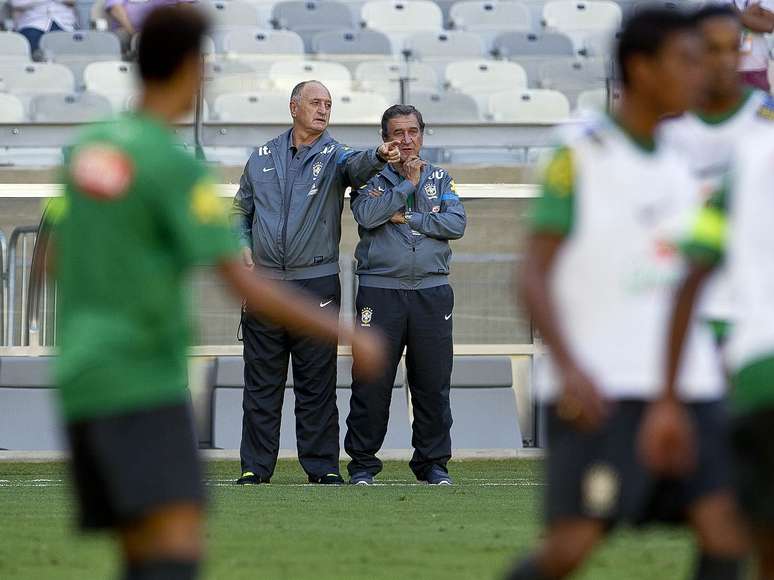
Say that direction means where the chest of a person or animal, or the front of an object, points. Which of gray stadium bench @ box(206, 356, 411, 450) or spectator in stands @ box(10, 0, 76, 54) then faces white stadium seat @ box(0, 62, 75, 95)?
the spectator in stands

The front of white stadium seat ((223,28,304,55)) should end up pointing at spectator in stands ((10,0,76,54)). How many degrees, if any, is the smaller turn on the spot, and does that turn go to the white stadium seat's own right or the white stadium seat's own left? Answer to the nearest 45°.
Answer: approximately 90° to the white stadium seat's own right

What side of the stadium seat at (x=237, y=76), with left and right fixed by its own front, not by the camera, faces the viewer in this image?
front

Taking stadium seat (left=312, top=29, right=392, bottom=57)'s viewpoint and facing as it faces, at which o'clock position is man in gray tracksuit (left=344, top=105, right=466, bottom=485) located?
The man in gray tracksuit is roughly at 12 o'clock from the stadium seat.

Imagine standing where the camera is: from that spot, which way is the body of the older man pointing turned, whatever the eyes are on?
toward the camera

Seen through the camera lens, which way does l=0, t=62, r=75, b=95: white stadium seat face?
facing the viewer

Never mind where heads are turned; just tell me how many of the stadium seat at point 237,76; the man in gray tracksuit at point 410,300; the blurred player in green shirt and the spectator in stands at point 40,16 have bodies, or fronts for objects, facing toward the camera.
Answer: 3

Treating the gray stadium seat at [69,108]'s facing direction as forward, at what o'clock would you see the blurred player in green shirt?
The blurred player in green shirt is roughly at 12 o'clock from the gray stadium seat.

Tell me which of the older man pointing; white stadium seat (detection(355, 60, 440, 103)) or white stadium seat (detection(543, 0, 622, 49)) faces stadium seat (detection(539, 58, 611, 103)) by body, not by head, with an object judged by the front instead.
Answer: white stadium seat (detection(543, 0, 622, 49))

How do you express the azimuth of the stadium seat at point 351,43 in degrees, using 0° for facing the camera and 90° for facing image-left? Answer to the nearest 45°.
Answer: approximately 0°

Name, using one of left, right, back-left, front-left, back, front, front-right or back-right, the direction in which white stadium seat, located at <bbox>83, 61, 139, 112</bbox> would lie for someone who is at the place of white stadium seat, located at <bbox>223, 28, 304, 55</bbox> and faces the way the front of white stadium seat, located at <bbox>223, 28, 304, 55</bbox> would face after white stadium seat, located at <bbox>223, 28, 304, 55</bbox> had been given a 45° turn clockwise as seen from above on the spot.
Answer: front

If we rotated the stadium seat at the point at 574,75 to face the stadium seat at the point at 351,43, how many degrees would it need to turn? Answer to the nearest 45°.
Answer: approximately 135° to its right

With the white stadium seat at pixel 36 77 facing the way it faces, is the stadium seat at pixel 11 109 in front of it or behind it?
in front
